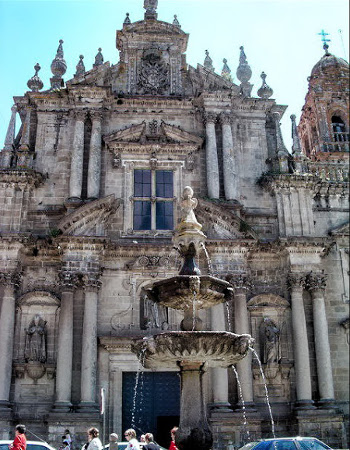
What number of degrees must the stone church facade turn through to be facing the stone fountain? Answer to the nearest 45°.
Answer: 0° — it already faces it

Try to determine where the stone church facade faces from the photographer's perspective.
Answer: facing the viewer

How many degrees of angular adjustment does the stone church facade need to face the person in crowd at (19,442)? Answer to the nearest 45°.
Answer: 0° — it already faces them

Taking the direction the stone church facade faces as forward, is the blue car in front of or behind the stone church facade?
in front

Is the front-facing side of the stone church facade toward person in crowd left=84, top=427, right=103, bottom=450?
yes
